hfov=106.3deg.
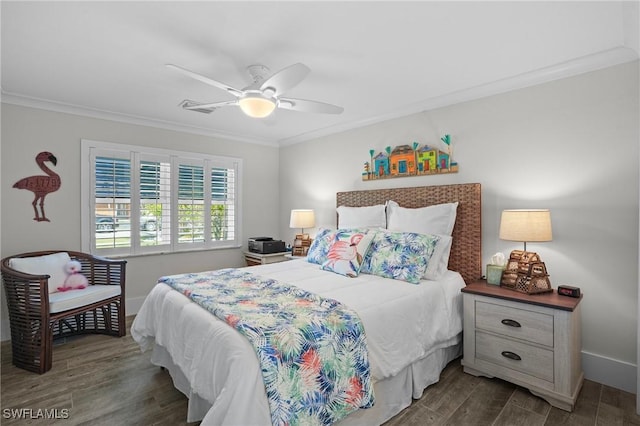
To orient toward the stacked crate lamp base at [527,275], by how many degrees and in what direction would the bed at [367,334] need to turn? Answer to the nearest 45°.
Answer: approximately 135° to its left

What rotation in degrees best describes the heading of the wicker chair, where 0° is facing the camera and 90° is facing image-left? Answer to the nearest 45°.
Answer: approximately 315°

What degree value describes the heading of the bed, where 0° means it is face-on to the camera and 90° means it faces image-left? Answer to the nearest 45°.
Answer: approximately 45°

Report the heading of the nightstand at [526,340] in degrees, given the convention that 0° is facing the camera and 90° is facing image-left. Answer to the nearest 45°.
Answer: approximately 45°
